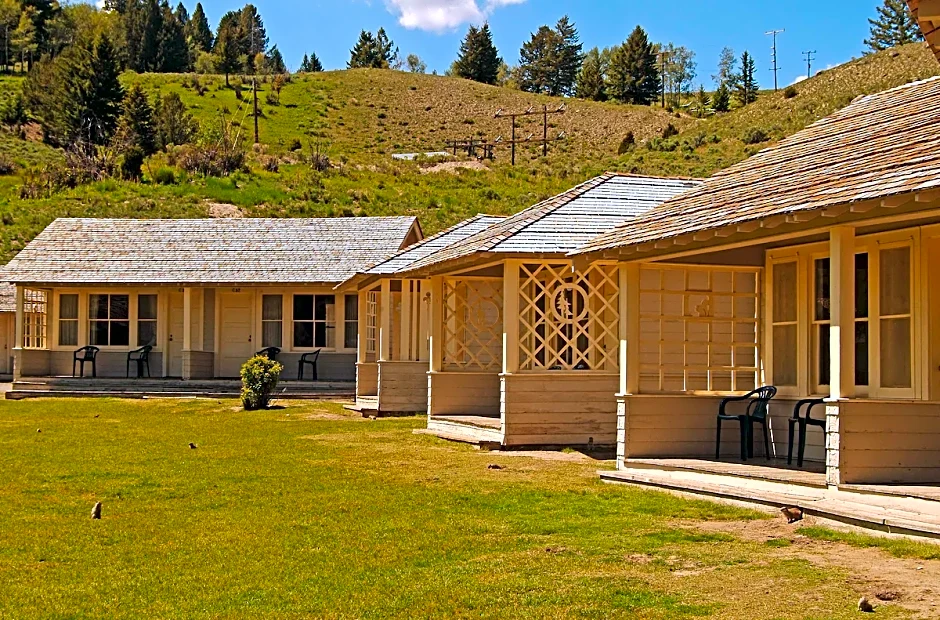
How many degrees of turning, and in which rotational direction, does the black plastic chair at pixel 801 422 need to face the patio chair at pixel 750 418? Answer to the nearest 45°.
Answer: approximately 90° to its right

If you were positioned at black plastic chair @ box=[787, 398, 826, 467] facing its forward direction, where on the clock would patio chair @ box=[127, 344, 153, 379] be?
The patio chair is roughly at 1 o'clock from the black plastic chair.

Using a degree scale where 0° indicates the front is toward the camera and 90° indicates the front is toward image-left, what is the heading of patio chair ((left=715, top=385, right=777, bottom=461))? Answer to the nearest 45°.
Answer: approximately 45°

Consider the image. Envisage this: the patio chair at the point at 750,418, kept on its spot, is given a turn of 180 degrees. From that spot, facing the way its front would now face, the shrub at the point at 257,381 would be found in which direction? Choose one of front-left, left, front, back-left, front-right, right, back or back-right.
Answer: left

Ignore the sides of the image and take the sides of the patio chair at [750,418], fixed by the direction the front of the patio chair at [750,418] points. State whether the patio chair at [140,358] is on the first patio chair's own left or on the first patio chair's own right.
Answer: on the first patio chair's own right

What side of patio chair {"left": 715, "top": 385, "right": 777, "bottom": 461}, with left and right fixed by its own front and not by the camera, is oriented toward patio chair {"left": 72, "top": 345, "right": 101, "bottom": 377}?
right

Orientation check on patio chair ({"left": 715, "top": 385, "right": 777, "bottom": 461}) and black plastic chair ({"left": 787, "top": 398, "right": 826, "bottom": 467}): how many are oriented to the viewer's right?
0

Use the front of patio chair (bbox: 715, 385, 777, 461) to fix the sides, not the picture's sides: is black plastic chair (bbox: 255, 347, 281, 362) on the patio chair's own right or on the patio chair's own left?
on the patio chair's own right

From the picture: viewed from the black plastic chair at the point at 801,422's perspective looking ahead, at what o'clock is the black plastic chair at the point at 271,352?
the black plastic chair at the point at 271,352 is roughly at 3 o'clock from the black plastic chair at the point at 801,422.

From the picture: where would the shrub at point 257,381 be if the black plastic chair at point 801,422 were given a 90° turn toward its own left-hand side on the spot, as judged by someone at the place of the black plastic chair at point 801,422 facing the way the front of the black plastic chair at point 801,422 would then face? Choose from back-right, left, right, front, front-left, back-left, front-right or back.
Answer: back

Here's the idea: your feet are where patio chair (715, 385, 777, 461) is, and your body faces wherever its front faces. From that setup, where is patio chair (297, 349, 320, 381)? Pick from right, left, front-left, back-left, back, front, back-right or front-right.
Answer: right

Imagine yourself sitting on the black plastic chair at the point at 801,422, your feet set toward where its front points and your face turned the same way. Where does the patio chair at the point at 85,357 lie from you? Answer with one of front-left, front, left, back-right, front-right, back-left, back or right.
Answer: right

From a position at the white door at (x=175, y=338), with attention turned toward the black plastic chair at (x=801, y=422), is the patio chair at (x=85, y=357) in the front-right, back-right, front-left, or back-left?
back-right
